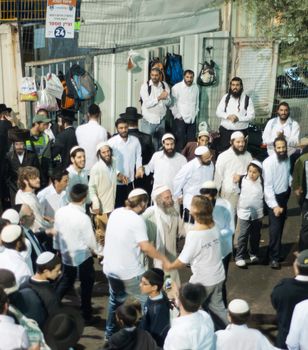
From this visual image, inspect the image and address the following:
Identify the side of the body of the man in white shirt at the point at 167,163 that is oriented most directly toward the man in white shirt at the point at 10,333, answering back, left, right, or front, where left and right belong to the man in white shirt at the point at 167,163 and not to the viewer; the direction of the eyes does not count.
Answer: front

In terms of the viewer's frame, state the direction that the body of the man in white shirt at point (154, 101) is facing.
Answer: toward the camera

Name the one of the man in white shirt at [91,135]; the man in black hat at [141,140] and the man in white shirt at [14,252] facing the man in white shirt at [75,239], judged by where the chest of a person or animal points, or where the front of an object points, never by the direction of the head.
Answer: the man in white shirt at [14,252]

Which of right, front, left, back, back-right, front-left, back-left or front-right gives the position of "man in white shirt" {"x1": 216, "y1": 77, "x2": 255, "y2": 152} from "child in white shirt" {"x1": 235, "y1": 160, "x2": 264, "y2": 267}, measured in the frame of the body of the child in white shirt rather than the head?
back

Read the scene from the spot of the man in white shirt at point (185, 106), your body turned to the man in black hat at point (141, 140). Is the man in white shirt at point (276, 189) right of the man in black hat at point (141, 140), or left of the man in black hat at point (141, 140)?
left

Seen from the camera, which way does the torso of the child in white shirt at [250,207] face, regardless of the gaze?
toward the camera

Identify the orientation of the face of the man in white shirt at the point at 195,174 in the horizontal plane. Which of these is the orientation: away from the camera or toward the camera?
toward the camera

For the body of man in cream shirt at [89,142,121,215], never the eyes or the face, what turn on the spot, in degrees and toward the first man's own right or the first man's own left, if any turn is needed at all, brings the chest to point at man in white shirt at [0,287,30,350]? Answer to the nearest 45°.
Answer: approximately 45° to the first man's own right

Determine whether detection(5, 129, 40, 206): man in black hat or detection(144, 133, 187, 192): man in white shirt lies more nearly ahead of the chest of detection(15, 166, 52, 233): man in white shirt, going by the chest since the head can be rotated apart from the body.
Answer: the man in white shirt

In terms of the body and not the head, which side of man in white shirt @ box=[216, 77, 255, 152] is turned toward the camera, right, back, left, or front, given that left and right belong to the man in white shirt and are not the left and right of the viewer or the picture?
front

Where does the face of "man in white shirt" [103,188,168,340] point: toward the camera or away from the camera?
away from the camera

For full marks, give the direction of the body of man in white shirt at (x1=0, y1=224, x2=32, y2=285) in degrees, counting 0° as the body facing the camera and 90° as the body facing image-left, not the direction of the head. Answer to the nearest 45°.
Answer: approximately 225°

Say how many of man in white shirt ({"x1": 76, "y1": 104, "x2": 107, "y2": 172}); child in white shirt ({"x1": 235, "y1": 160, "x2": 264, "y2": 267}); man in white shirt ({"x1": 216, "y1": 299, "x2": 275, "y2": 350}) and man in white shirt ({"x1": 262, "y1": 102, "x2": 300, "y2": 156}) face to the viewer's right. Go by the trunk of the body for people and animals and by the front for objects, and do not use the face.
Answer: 0

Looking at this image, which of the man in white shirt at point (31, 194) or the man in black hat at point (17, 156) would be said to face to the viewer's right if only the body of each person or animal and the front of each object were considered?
the man in white shirt

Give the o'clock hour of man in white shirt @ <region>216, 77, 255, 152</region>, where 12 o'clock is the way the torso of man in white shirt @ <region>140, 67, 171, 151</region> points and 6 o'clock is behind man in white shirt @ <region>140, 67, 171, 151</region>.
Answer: man in white shirt @ <region>216, 77, 255, 152</region> is roughly at 9 o'clock from man in white shirt @ <region>140, 67, 171, 151</region>.

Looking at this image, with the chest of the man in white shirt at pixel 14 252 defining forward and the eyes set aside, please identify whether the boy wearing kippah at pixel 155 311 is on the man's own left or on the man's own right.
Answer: on the man's own right

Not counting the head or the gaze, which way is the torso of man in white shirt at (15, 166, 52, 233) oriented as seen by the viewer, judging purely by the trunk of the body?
to the viewer's right

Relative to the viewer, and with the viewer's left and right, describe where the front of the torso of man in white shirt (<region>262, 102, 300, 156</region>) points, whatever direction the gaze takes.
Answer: facing the viewer
